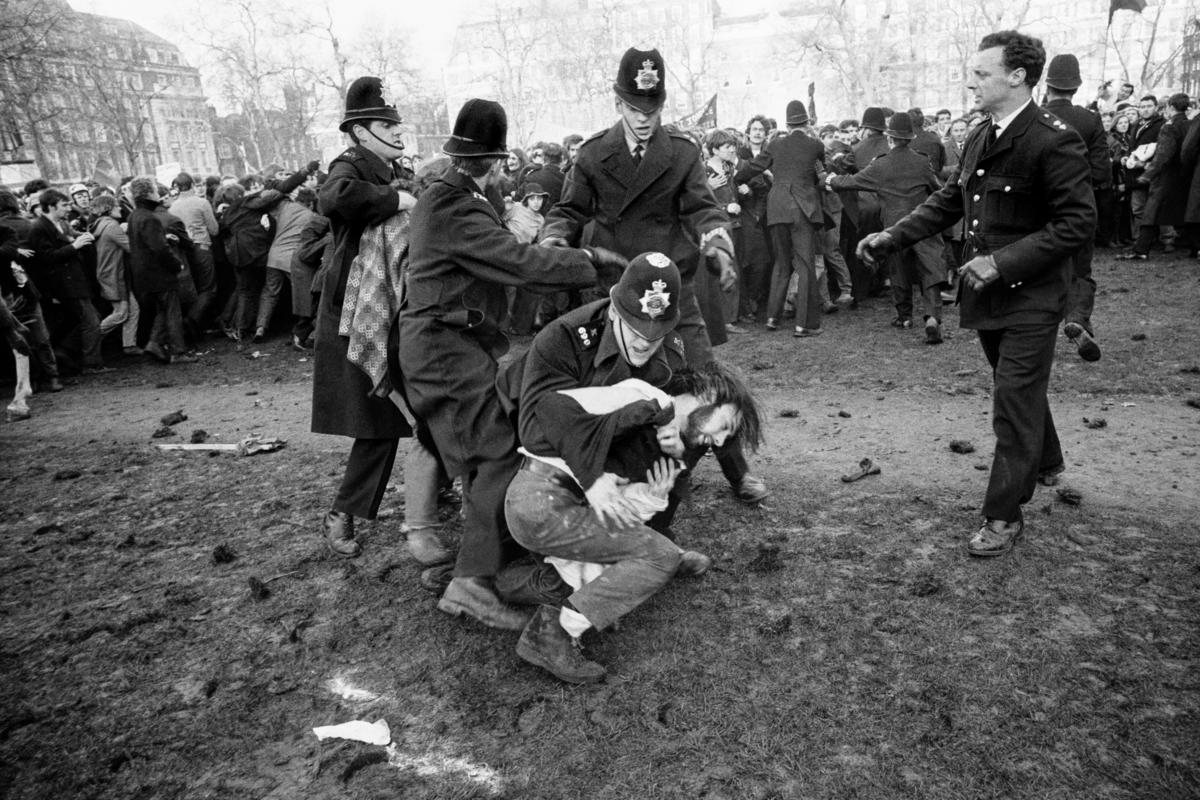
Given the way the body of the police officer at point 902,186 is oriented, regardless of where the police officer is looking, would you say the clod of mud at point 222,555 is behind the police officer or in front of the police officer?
behind

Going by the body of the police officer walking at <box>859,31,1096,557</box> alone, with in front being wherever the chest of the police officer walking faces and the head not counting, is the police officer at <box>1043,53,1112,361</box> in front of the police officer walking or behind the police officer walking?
behind

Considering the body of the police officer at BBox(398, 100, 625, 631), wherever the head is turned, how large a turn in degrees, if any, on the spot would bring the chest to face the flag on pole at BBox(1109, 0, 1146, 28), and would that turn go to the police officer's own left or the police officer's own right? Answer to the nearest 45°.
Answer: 0° — they already face it

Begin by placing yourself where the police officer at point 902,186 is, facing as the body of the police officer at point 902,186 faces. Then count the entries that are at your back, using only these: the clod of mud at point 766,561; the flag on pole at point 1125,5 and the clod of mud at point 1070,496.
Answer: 2

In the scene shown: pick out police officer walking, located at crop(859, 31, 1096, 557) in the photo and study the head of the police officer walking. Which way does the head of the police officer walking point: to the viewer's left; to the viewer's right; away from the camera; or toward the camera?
to the viewer's left

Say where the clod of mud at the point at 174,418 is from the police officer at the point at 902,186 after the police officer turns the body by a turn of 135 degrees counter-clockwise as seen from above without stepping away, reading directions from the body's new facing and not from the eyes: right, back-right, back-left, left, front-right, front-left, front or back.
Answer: front

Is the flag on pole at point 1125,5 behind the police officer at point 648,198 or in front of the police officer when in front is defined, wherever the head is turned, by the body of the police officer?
behind

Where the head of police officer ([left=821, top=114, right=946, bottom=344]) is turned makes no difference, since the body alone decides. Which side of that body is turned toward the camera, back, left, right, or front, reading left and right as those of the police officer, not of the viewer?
back

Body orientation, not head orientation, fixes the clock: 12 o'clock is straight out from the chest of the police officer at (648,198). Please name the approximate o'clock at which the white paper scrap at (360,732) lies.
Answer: The white paper scrap is roughly at 1 o'clock from the police officer.

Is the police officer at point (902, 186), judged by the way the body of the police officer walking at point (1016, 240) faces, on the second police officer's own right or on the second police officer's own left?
on the second police officer's own right

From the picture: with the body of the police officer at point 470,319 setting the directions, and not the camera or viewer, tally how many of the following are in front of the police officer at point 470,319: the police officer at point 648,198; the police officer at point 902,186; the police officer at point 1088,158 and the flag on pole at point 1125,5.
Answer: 4

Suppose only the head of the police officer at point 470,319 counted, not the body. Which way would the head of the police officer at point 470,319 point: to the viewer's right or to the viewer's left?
to the viewer's right

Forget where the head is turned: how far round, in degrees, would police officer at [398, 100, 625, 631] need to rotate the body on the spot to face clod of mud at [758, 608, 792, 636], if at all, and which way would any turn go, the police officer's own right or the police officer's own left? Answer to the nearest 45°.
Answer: approximately 90° to the police officer's own right

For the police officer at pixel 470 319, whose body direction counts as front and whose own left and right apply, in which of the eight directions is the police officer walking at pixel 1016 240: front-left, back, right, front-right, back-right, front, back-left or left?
front-right

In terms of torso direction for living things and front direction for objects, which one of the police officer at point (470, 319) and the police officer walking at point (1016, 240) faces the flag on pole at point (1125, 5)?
the police officer
